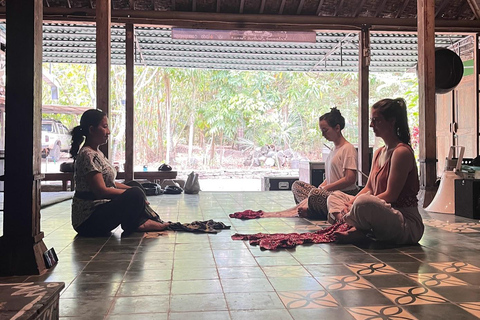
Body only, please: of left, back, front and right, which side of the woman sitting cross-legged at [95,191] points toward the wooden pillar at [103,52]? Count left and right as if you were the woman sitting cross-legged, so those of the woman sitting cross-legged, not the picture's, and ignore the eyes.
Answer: left

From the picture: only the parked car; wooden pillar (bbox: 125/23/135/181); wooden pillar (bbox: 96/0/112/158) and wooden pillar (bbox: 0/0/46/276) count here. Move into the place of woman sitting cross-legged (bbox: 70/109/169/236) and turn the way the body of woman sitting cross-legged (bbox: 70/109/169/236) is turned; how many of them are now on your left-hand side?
3

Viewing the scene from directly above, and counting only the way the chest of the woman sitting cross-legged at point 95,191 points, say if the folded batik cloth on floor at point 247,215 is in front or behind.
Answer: in front

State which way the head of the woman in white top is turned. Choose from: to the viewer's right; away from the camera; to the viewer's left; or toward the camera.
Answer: to the viewer's left

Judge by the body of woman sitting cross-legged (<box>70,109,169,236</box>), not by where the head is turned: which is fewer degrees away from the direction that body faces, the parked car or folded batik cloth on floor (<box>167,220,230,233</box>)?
the folded batik cloth on floor

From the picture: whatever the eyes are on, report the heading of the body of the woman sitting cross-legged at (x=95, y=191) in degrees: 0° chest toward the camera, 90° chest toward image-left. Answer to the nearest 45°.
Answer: approximately 270°

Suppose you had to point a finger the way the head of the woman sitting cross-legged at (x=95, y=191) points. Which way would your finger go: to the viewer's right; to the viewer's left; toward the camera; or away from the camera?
to the viewer's right

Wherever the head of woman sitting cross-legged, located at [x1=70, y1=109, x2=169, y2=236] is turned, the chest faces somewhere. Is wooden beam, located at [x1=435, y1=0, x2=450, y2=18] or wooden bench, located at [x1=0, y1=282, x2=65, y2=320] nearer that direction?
the wooden beam

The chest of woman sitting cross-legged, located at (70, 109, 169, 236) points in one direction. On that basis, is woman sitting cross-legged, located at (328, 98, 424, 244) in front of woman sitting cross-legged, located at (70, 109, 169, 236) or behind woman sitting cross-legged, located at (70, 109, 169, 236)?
in front

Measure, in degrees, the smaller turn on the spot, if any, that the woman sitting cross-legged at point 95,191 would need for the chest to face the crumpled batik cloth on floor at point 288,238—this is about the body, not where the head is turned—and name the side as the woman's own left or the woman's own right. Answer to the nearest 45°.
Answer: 0° — they already face it

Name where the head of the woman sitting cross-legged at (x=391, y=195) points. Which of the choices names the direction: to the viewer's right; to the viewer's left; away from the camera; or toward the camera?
to the viewer's left

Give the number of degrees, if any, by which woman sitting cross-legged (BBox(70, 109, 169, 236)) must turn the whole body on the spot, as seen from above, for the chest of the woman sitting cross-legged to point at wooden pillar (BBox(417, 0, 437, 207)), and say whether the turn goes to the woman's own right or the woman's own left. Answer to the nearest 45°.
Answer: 0° — they already face it

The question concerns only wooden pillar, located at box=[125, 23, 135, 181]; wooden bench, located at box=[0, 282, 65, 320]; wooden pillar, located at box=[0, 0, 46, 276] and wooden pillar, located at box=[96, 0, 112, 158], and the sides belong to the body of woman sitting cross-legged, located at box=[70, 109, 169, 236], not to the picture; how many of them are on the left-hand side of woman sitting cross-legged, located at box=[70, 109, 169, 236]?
2
